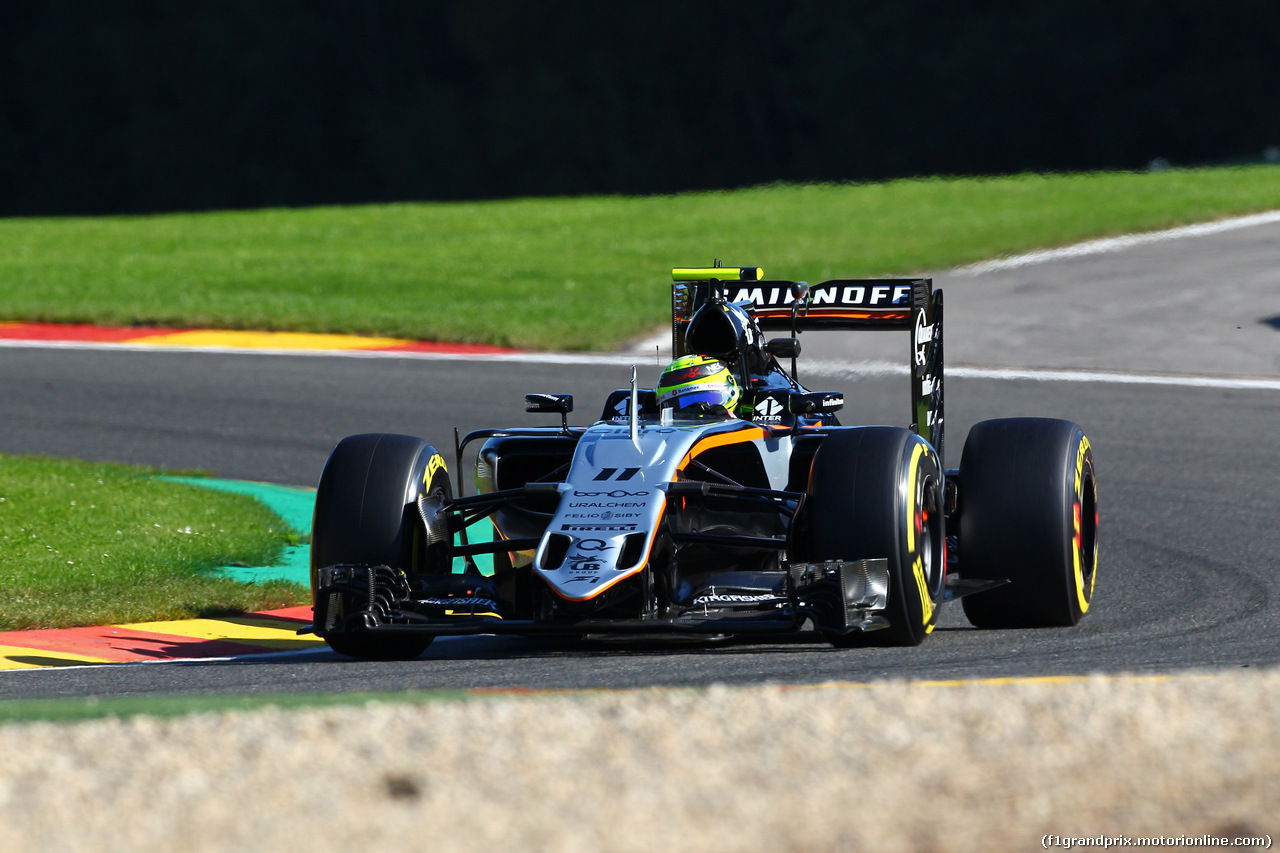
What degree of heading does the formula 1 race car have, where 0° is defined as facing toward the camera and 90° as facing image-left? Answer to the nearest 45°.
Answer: approximately 0°
